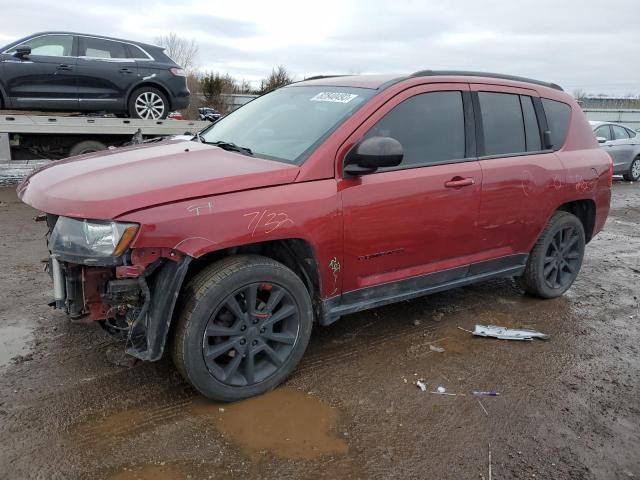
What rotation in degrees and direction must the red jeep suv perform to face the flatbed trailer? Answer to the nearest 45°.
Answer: approximately 90° to its right

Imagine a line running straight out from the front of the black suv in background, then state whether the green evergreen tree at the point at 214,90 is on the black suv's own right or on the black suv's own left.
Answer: on the black suv's own right

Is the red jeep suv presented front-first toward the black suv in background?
no

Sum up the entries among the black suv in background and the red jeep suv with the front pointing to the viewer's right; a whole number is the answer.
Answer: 0

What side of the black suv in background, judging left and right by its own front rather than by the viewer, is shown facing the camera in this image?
left

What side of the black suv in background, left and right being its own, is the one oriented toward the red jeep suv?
left

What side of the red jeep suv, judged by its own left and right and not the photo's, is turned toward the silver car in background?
back

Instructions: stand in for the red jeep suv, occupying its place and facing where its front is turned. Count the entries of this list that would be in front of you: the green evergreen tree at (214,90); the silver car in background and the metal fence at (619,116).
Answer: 0

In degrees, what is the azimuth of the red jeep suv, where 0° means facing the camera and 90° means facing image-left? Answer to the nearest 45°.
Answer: approximately 45°

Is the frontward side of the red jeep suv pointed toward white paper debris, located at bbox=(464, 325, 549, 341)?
no

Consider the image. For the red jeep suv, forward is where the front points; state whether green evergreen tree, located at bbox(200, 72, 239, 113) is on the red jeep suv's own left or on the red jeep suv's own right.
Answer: on the red jeep suv's own right

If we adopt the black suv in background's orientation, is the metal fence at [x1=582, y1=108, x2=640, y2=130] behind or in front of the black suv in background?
behind

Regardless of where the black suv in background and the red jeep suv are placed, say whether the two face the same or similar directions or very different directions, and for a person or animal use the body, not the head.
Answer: same or similar directions

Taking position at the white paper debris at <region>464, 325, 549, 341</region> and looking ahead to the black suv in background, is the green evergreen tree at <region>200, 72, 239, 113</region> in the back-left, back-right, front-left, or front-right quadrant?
front-right

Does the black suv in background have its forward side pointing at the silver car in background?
no
